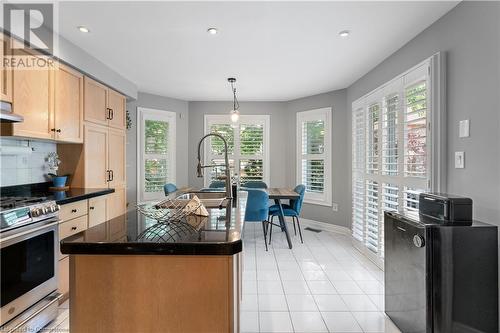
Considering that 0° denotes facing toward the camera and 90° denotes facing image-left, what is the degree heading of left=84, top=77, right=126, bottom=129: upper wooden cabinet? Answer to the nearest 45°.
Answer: approximately 315°

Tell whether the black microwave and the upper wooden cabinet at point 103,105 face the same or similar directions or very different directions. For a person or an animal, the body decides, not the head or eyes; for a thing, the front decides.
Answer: very different directions

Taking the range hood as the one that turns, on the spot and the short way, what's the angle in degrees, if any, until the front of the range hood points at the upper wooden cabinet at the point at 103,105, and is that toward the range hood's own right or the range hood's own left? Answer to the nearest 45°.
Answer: approximately 90° to the range hood's own left

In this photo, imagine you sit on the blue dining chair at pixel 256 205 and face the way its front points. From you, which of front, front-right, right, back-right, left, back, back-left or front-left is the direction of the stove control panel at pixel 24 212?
back-left

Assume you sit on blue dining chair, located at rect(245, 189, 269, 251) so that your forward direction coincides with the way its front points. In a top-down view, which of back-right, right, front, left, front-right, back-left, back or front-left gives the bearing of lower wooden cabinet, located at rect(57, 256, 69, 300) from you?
back-left

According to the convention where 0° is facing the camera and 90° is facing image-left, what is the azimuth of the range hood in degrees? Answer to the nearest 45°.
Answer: approximately 315°

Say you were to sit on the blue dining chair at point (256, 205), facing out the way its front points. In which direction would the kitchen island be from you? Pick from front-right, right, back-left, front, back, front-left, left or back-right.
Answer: back

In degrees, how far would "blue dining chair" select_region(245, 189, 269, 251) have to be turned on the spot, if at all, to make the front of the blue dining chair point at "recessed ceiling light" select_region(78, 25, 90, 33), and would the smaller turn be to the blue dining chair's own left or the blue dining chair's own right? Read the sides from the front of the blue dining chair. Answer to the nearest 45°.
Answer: approximately 135° to the blue dining chair's own left

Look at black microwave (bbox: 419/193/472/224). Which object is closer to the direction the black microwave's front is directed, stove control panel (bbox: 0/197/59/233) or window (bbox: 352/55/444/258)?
the stove control panel

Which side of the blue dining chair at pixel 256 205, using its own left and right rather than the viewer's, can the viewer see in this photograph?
back

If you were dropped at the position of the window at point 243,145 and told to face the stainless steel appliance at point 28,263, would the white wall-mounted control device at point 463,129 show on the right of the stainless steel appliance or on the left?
left

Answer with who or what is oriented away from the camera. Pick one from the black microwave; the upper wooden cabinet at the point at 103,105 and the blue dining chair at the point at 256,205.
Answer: the blue dining chair
